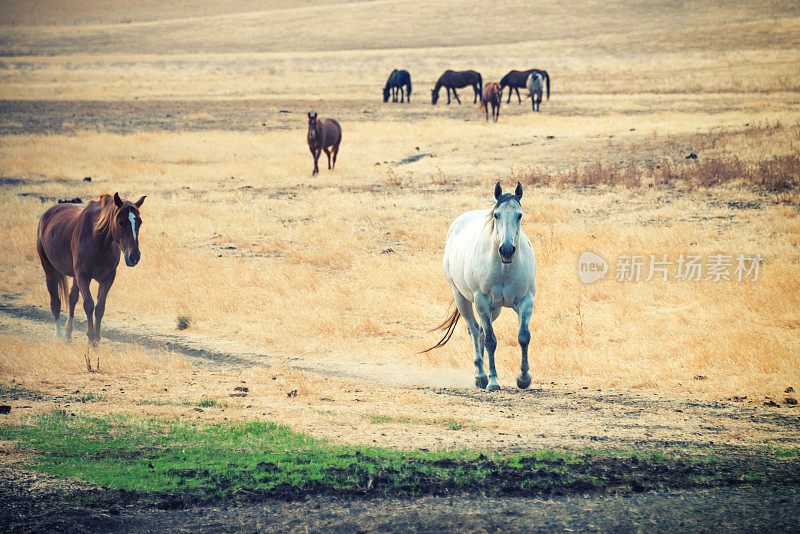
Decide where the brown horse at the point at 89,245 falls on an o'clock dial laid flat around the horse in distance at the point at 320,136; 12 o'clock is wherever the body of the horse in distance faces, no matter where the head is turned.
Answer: The brown horse is roughly at 11 o'clock from the horse in distance.

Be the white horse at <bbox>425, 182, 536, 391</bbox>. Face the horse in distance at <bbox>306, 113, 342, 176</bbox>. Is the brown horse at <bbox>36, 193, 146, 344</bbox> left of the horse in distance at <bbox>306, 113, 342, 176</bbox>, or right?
left

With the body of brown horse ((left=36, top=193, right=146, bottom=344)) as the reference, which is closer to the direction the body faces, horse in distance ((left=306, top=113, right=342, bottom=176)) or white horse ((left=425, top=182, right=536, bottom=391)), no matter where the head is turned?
the white horse

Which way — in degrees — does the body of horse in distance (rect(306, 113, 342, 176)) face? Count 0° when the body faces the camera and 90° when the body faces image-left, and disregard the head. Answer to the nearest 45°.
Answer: approximately 45°

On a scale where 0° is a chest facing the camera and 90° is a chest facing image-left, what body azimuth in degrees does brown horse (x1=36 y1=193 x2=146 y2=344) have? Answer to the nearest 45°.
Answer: approximately 315°

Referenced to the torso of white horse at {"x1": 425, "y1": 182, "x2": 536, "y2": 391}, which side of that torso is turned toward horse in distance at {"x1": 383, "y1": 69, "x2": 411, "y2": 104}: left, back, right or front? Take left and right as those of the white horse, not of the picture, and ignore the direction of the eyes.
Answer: back

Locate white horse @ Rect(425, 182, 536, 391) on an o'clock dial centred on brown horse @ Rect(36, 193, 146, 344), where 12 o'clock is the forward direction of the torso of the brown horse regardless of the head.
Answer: The white horse is roughly at 12 o'clock from the brown horse.

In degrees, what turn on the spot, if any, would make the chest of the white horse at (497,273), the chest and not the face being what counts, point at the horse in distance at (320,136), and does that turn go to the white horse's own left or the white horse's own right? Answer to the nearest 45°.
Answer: approximately 180°

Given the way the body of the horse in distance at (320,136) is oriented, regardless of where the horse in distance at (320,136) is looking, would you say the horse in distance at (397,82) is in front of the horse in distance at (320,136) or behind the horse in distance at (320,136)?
behind
